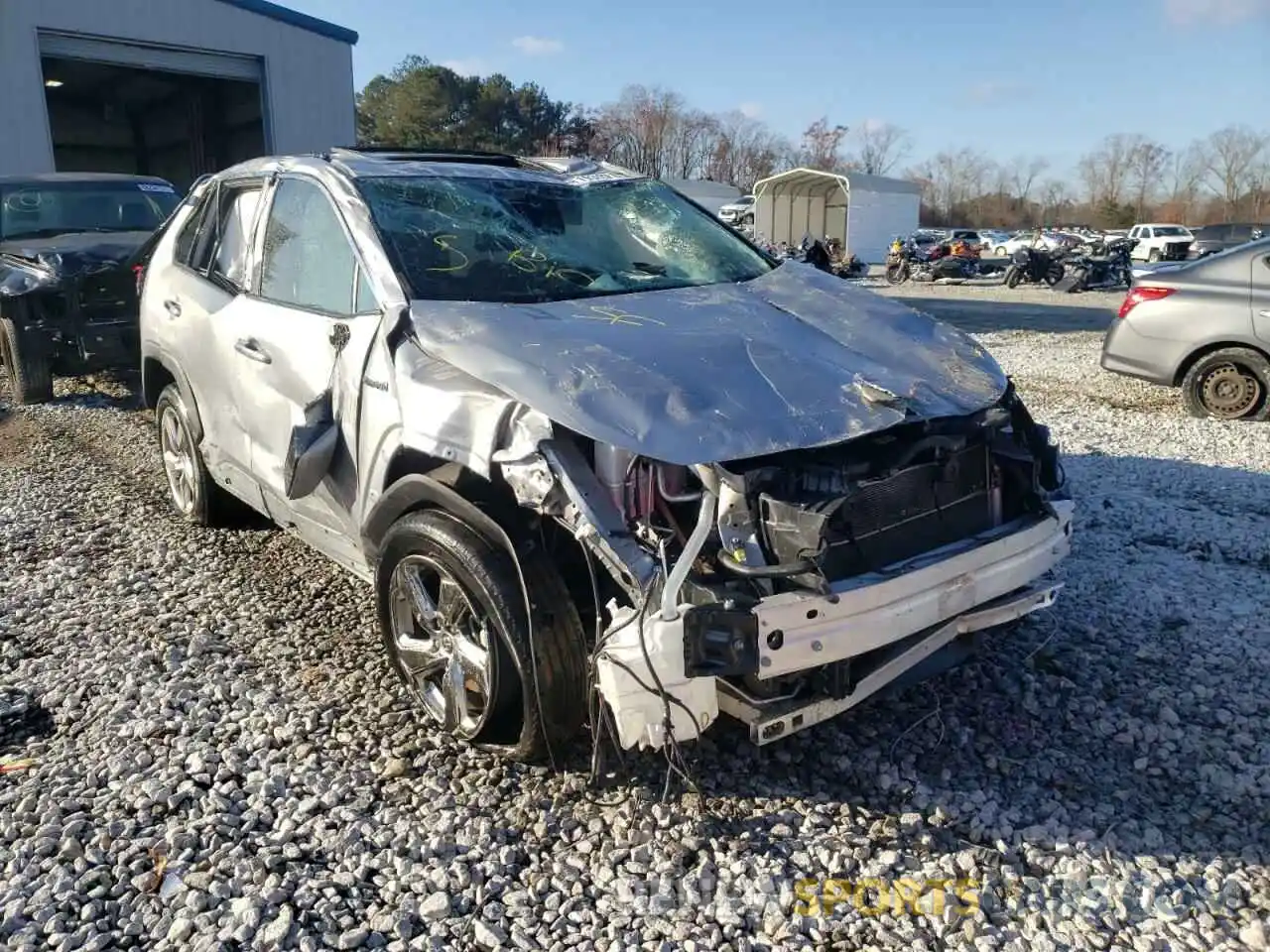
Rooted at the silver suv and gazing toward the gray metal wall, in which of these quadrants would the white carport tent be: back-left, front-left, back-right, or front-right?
front-right

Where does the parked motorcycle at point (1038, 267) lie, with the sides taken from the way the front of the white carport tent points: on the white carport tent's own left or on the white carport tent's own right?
on the white carport tent's own left

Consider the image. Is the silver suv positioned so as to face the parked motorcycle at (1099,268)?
no

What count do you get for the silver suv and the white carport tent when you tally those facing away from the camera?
0

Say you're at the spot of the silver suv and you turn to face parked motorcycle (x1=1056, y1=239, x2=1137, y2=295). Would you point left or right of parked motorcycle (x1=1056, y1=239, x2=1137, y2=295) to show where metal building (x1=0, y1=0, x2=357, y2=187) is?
left

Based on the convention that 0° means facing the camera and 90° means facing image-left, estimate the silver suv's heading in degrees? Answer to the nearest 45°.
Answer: approximately 315°

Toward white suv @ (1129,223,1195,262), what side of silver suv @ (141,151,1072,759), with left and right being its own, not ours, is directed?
left

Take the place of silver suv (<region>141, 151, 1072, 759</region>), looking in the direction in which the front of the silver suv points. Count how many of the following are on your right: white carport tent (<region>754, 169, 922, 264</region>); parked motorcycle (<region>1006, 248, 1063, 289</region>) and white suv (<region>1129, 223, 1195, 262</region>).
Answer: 0

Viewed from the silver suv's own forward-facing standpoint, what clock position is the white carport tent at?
The white carport tent is roughly at 8 o'clock from the silver suv.

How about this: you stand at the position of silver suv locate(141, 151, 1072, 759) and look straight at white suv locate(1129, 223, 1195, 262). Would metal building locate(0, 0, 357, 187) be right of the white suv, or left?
left

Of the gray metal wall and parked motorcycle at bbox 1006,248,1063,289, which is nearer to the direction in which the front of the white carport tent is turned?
the gray metal wall

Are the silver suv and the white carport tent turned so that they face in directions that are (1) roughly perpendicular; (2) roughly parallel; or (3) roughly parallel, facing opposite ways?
roughly perpendicular

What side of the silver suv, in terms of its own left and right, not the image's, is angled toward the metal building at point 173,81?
back

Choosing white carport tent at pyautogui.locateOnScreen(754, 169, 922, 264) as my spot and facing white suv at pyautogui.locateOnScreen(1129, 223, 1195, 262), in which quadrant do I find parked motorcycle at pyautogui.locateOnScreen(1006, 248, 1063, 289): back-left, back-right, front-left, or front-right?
front-right

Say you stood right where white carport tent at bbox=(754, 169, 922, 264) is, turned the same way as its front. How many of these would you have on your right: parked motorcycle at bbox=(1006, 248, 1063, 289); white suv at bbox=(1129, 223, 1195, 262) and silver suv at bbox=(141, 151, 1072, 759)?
0

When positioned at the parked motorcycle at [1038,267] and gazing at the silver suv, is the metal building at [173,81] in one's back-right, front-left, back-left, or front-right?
front-right

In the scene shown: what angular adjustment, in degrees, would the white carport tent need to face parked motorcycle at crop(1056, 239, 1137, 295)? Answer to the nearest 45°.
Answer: approximately 90° to its left

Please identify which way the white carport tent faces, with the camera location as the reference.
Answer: facing the viewer and to the left of the viewer
